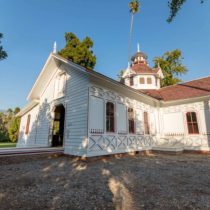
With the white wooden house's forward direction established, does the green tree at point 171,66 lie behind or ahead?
behind

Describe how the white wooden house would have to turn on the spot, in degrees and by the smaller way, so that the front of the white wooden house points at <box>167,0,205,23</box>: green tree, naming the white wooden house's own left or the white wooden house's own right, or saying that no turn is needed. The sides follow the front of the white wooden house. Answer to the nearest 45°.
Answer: approximately 90° to the white wooden house's own left

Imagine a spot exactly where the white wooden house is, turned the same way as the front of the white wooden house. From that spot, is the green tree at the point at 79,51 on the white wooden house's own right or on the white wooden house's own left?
on the white wooden house's own right

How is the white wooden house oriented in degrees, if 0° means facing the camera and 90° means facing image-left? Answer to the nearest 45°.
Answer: approximately 45°

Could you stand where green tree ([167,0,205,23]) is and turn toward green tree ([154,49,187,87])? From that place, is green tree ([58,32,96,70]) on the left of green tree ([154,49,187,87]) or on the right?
left

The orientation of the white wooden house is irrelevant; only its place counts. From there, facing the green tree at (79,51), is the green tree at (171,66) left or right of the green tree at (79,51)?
right
